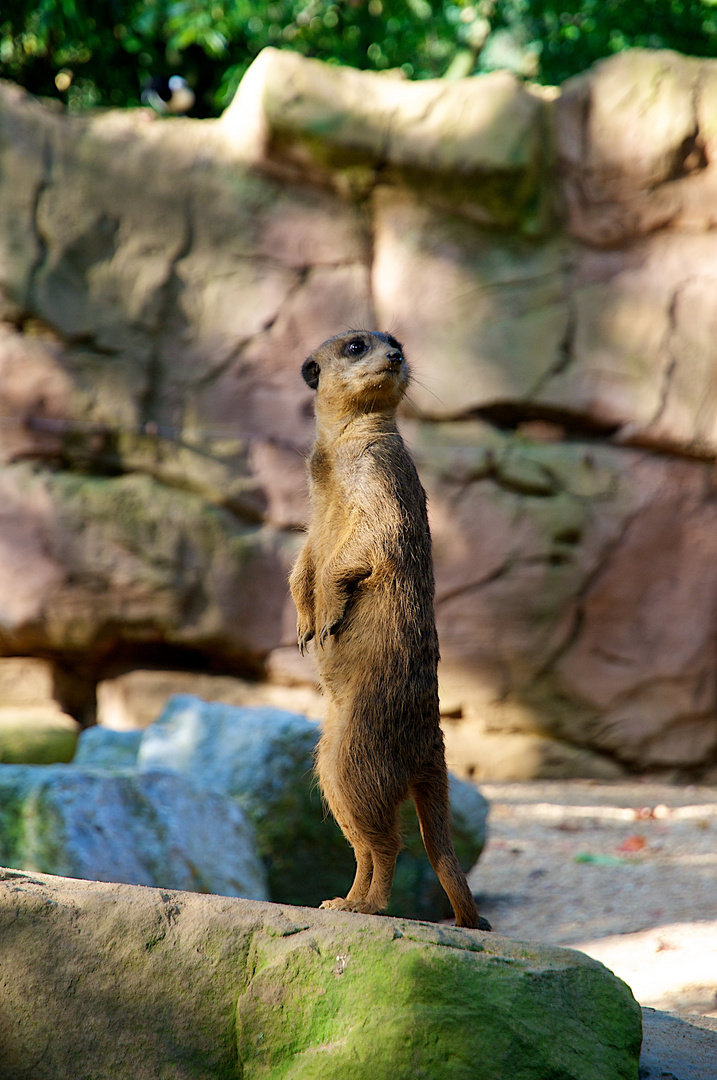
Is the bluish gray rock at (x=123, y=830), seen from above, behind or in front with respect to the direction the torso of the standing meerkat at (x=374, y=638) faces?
in front

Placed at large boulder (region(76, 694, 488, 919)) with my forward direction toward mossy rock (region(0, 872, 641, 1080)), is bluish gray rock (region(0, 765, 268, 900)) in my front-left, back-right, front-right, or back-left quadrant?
front-right
